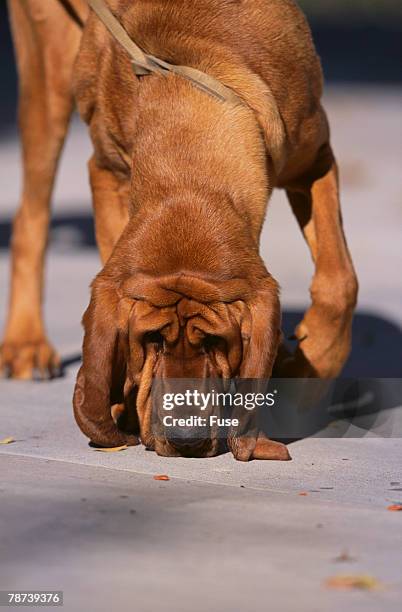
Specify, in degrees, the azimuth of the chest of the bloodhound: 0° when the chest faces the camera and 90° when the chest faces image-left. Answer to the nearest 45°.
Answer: approximately 0°

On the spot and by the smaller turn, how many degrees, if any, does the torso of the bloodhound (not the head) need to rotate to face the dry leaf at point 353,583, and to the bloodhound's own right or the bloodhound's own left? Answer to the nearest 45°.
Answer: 0° — it already faces it
